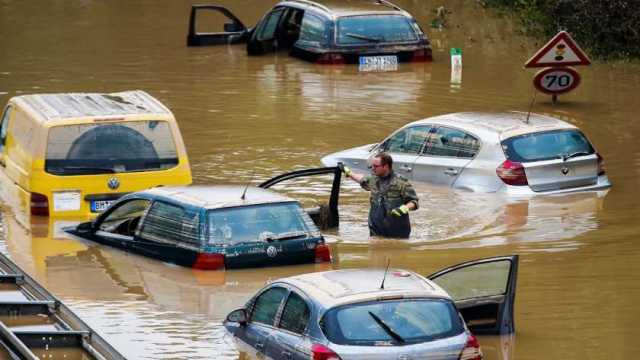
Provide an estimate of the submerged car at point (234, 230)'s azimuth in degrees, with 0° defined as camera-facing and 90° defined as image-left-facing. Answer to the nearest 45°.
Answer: approximately 135°

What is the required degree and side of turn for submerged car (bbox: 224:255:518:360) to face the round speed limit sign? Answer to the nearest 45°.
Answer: approximately 45° to its right

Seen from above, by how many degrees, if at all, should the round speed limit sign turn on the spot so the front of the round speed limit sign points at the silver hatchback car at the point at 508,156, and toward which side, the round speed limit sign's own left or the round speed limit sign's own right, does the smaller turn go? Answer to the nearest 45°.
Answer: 0° — it already faces it

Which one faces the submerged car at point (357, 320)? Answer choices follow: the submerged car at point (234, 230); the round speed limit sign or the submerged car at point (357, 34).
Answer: the round speed limit sign

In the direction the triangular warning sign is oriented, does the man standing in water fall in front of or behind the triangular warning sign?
in front

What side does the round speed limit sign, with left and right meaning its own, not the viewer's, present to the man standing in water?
front

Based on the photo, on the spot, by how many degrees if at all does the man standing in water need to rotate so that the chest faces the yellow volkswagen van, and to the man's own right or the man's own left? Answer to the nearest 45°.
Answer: approximately 45° to the man's own right

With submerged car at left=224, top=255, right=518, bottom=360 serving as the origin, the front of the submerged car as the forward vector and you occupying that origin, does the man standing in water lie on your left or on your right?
on your right

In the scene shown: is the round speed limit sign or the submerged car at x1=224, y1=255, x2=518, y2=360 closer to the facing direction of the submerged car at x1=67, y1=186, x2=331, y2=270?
the round speed limit sign

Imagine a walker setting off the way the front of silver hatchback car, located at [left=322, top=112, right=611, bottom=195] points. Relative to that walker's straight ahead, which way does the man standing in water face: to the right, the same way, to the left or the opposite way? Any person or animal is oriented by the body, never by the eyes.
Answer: to the left
